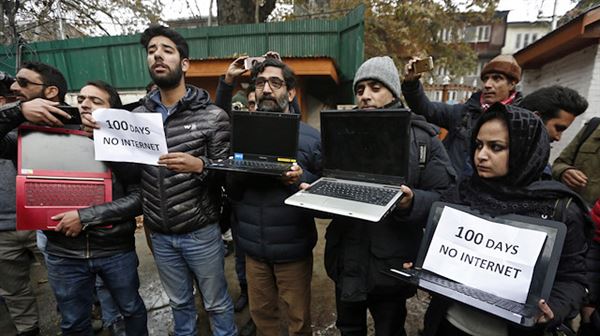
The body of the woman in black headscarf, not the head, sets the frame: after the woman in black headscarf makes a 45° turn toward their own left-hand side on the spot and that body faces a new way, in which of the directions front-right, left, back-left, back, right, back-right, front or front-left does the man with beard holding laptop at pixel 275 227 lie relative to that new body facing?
right

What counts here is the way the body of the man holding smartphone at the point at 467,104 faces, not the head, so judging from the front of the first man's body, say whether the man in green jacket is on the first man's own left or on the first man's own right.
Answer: on the first man's own left

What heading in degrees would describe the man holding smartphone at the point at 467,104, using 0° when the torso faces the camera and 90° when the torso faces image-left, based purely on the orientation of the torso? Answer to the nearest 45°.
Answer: approximately 45°

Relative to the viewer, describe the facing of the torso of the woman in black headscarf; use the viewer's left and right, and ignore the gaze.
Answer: facing the viewer and to the left of the viewer

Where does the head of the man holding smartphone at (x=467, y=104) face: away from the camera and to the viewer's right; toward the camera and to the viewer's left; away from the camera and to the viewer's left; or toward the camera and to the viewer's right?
toward the camera and to the viewer's left

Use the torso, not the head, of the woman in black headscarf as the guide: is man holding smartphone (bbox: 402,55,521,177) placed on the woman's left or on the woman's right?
on the woman's right

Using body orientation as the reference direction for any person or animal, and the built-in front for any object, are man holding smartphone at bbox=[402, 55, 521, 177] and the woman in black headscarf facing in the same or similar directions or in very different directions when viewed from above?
same or similar directions

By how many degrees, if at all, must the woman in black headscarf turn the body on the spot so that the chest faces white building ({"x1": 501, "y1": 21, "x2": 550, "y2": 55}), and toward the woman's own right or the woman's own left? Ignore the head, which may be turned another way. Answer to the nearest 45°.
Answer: approximately 135° to the woman's own right

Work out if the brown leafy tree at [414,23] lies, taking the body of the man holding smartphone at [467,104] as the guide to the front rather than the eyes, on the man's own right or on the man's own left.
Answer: on the man's own right

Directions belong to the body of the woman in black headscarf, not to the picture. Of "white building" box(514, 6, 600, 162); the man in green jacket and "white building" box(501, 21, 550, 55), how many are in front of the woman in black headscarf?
0

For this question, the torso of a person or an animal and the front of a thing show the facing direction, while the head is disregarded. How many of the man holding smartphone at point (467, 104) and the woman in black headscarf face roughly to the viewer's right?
0

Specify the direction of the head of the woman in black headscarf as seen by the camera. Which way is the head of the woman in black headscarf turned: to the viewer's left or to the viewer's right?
to the viewer's left

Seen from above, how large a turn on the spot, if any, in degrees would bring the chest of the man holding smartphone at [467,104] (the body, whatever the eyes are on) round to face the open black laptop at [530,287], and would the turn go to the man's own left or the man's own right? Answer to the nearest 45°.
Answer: approximately 45° to the man's own left

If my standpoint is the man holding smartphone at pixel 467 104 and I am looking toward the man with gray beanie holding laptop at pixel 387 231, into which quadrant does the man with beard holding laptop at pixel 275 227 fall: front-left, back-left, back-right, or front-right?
front-right

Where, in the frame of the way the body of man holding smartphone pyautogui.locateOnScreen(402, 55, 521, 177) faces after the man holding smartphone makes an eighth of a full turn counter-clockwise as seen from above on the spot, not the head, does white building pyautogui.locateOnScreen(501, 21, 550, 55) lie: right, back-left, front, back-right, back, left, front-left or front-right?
back

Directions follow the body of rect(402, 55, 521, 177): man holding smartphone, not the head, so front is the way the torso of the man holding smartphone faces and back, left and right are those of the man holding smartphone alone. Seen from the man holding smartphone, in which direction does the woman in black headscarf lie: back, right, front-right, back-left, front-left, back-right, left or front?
front-left
